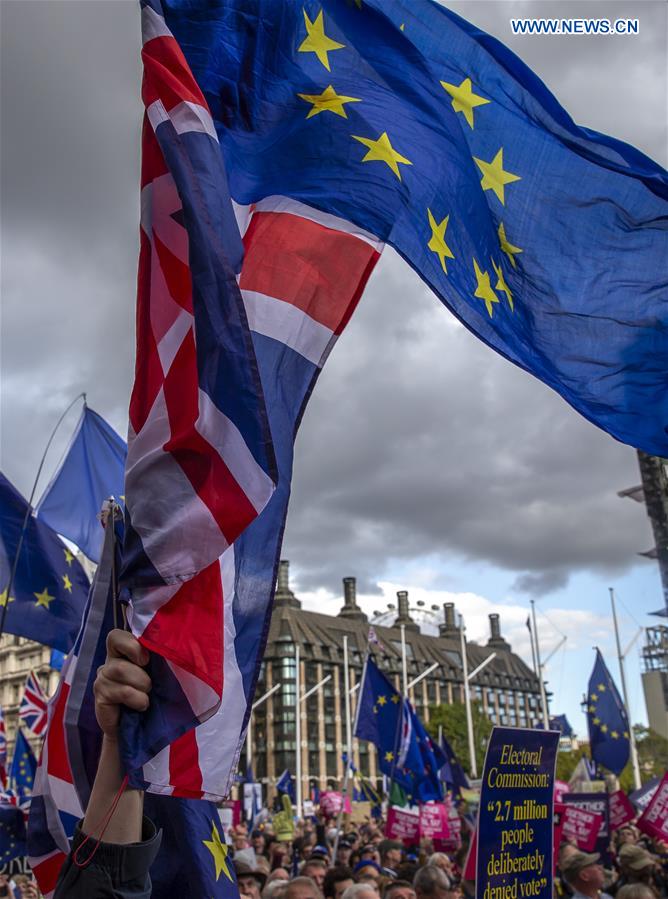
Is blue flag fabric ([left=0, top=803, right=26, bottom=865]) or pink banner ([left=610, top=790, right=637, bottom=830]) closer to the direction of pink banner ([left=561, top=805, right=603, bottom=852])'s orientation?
the blue flag fabric

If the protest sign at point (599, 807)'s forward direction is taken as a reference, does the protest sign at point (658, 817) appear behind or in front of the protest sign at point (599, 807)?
in front

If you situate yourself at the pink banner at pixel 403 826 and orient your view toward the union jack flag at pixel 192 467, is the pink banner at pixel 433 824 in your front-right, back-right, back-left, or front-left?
back-left

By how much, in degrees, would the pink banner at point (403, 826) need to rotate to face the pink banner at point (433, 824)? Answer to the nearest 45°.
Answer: approximately 135° to its left

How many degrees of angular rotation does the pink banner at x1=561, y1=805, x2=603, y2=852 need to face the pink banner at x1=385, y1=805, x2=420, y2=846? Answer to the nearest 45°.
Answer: approximately 135° to its right

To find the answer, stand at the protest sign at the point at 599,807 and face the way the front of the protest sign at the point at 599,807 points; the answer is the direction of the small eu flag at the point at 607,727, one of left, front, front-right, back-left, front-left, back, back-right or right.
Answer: back

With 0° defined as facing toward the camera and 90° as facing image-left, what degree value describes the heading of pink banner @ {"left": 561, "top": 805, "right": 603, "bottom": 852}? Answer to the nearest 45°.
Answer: approximately 0°

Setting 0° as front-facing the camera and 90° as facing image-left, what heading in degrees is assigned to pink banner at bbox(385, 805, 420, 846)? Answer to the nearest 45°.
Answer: approximately 0°
